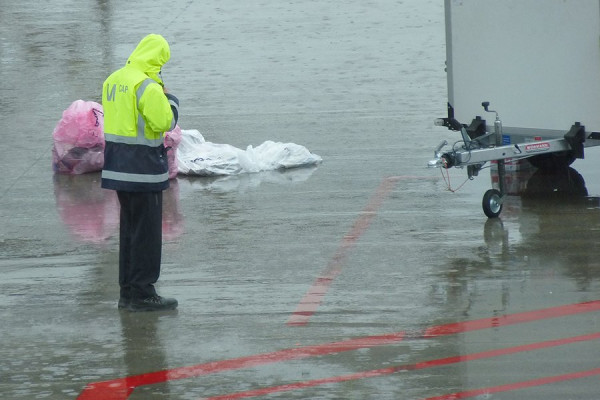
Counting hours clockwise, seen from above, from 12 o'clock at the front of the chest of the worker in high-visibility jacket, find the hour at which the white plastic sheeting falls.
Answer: The white plastic sheeting is roughly at 11 o'clock from the worker in high-visibility jacket.

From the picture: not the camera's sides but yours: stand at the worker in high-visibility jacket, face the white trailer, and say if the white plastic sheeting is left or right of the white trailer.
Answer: left

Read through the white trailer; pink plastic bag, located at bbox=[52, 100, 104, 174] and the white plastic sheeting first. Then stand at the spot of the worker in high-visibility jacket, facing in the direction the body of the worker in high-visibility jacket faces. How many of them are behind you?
0

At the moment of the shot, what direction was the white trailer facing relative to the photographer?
facing the viewer and to the left of the viewer

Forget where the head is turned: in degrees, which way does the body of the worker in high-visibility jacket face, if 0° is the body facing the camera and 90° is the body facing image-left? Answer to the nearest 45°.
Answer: approximately 225°

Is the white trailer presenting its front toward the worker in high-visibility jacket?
yes

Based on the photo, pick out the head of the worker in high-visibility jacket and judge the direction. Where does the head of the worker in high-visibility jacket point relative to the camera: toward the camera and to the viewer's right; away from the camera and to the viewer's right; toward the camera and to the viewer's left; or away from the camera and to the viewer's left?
away from the camera and to the viewer's right

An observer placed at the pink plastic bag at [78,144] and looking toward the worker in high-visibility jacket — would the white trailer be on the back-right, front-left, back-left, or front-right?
front-left

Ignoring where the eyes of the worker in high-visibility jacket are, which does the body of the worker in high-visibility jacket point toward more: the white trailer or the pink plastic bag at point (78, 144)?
the white trailer

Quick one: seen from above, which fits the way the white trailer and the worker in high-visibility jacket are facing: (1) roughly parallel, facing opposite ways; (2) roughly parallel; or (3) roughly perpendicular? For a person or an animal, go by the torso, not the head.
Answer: roughly parallel, facing opposite ways

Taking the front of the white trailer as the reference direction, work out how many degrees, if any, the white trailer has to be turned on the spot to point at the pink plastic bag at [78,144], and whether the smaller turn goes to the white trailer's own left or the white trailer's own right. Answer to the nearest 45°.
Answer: approximately 45° to the white trailer's own right
